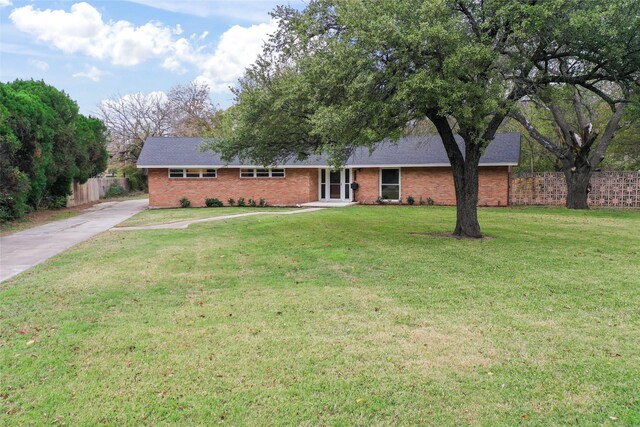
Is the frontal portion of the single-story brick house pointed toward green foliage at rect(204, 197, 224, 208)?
no

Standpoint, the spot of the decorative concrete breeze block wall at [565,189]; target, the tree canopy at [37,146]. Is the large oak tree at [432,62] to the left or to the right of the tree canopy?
left

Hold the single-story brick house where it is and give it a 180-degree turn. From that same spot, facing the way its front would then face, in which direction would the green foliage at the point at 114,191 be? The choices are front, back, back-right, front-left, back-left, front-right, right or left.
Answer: front-left

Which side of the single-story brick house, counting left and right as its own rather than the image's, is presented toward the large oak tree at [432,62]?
front

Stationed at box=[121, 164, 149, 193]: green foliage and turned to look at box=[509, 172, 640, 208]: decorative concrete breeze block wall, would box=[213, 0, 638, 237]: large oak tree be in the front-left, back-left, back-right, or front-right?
front-right

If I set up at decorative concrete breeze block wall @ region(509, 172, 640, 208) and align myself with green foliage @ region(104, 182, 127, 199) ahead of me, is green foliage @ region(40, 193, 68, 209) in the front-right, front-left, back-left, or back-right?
front-left

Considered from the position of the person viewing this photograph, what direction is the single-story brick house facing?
facing the viewer

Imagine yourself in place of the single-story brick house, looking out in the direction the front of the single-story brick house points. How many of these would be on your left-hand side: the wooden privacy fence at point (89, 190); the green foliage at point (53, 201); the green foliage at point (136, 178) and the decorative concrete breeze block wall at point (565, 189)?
1

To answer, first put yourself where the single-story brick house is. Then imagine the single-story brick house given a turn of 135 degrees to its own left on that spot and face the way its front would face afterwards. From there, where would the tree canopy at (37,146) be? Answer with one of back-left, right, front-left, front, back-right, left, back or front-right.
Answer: back

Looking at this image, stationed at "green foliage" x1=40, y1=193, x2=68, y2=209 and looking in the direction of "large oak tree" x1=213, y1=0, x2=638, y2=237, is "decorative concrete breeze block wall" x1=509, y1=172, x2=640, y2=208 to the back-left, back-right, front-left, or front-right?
front-left

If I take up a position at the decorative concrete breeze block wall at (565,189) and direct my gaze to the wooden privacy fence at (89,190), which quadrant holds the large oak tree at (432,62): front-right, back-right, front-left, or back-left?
front-left

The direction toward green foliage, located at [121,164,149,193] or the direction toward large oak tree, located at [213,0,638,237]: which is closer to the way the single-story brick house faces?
the large oak tree

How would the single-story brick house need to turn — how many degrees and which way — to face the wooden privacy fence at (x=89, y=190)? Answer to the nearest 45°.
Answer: approximately 90° to its right

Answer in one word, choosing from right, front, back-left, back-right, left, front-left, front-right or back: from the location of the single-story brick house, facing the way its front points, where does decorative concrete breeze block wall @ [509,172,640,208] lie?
left

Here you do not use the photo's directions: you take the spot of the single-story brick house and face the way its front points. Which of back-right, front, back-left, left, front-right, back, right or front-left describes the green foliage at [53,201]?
right
